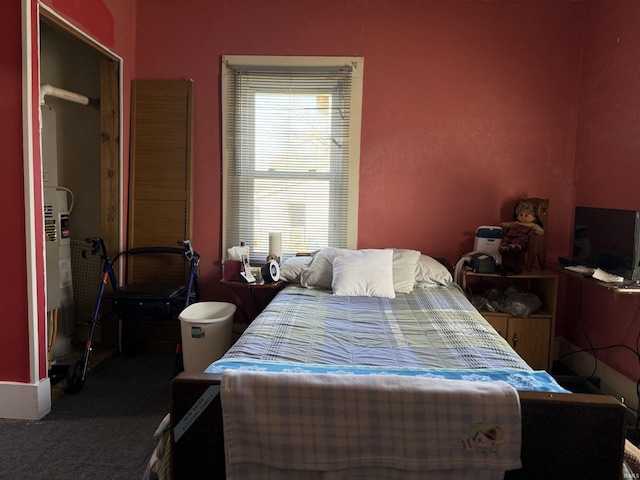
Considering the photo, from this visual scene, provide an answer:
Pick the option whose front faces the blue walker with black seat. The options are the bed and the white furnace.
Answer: the white furnace

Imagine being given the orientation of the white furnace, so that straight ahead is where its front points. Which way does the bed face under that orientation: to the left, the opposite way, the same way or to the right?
to the right

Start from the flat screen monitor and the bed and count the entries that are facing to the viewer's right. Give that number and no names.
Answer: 0

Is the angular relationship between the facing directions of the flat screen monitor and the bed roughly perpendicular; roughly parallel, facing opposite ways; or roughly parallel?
roughly perpendicular

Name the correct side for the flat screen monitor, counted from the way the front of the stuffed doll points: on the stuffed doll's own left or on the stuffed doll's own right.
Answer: on the stuffed doll's own left

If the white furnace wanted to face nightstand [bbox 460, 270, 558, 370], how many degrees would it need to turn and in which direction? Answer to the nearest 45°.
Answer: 0° — it already faces it

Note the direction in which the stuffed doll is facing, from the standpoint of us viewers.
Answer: facing the viewer and to the left of the viewer

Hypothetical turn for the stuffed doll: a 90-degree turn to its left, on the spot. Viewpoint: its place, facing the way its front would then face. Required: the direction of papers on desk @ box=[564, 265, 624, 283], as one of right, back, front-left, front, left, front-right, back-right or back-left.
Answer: front

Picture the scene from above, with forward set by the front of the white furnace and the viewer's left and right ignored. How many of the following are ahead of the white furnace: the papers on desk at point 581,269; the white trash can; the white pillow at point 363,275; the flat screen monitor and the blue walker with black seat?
5

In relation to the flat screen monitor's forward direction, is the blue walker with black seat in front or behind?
in front

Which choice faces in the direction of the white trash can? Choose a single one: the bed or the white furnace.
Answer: the white furnace
